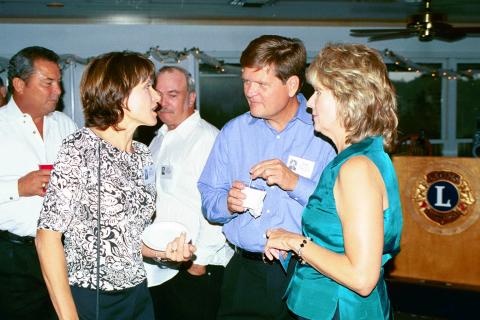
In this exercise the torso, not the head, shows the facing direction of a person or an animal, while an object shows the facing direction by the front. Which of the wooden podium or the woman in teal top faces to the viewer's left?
the woman in teal top

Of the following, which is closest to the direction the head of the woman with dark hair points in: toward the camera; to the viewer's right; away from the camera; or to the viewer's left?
to the viewer's right

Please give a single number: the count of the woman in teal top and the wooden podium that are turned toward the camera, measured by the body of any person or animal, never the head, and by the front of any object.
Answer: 1

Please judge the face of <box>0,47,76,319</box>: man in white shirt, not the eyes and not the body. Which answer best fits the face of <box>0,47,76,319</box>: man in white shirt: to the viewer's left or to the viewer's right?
to the viewer's right

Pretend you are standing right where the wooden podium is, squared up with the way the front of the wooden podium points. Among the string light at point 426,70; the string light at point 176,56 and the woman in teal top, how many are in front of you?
1

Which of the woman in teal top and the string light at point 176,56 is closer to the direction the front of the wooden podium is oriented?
the woman in teal top

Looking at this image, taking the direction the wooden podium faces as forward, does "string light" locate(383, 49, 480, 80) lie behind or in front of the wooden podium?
behind

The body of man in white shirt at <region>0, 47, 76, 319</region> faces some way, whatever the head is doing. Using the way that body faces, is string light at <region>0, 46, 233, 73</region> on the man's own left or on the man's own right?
on the man's own left

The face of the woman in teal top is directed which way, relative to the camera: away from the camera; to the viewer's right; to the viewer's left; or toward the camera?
to the viewer's left

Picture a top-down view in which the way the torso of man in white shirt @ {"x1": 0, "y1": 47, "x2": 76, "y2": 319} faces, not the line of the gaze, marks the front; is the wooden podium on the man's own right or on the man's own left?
on the man's own left

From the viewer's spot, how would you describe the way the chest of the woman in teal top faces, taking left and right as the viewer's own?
facing to the left of the viewer

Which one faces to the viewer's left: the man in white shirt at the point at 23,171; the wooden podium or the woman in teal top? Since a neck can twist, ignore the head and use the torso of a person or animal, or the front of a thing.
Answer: the woman in teal top
